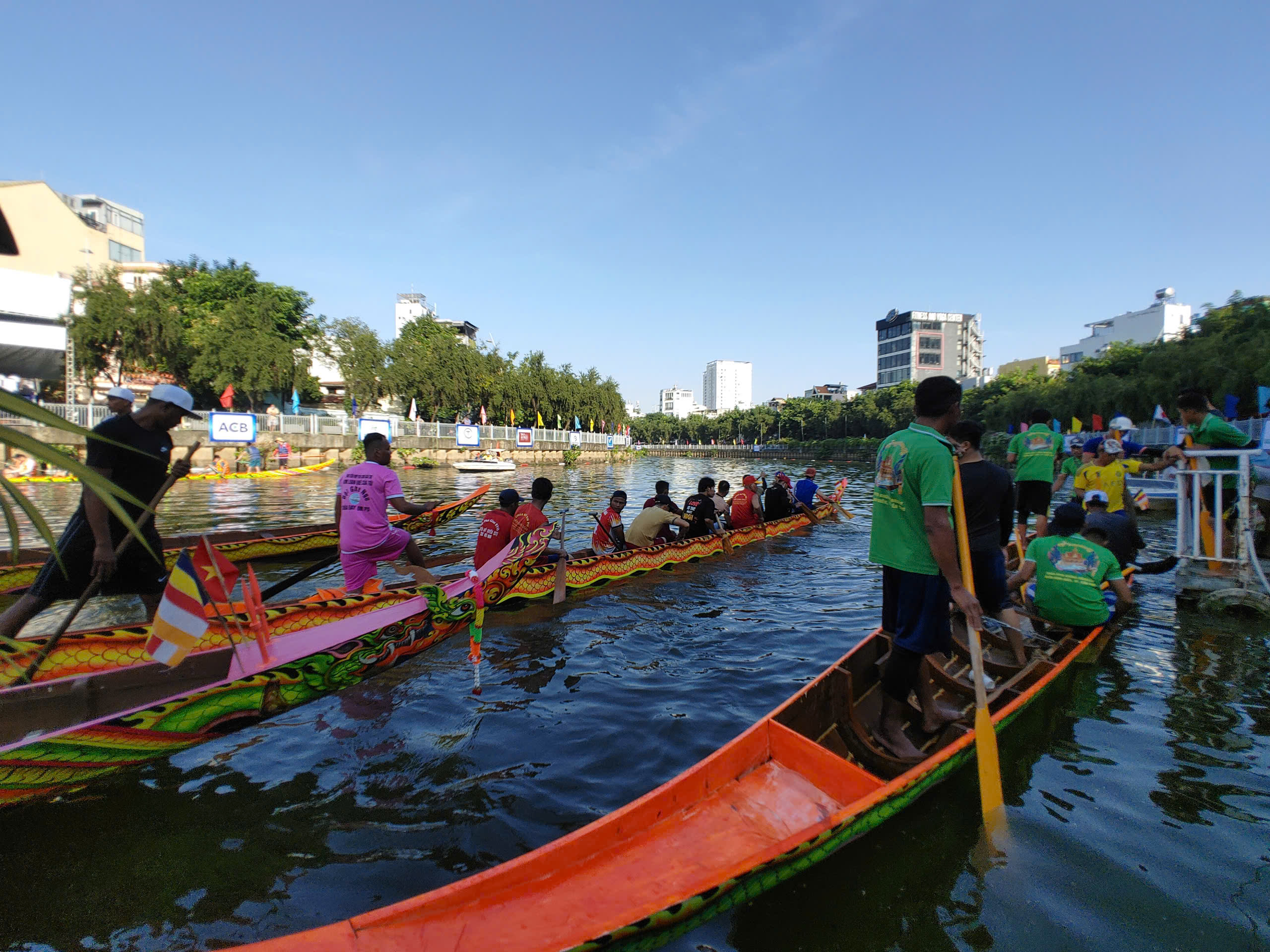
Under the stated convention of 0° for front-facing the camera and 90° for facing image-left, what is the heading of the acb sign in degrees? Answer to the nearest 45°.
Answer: approximately 0°

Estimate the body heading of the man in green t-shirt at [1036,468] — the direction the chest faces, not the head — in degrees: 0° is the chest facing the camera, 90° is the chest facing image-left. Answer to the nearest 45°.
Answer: approximately 180°

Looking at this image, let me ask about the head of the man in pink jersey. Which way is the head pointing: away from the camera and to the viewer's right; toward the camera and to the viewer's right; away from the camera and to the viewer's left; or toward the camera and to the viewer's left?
away from the camera and to the viewer's right

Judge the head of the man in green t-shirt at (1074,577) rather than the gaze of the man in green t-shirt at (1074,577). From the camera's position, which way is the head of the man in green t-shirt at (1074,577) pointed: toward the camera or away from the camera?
away from the camera

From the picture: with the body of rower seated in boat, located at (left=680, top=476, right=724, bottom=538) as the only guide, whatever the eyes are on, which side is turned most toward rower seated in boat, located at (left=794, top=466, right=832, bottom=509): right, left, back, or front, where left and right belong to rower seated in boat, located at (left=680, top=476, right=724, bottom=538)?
front

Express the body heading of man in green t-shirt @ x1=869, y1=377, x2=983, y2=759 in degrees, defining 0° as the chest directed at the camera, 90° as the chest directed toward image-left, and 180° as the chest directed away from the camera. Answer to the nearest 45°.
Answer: approximately 225°

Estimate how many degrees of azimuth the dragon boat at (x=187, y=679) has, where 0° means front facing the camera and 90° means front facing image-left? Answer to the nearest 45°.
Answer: approximately 225°

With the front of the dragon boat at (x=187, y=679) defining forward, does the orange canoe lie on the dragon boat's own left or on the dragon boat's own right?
on the dragon boat's own right

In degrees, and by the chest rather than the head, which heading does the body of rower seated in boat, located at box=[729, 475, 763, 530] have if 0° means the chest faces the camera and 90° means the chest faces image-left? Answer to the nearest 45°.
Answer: approximately 225°

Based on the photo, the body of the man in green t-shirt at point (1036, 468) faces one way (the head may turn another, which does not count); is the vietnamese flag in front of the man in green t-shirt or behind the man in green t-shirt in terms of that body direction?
behind

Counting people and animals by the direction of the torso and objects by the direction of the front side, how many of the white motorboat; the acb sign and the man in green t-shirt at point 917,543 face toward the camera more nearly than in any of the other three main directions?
1

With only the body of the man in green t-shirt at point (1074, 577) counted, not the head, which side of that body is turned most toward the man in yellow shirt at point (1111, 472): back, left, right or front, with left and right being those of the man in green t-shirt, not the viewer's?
front

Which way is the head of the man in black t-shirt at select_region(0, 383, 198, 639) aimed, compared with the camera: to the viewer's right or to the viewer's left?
to the viewer's right

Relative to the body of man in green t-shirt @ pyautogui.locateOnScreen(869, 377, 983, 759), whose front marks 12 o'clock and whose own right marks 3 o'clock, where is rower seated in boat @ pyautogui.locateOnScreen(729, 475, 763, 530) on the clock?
The rower seated in boat is roughly at 10 o'clock from the man in green t-shirt.
